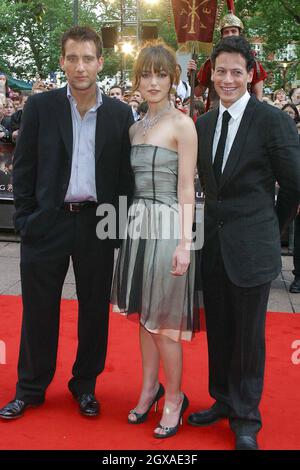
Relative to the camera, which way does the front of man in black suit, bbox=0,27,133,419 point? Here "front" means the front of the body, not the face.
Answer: toward the camera

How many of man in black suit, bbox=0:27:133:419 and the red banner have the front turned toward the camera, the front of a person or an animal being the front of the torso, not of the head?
2

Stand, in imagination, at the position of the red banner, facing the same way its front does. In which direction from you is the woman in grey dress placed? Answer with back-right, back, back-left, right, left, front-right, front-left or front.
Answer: front

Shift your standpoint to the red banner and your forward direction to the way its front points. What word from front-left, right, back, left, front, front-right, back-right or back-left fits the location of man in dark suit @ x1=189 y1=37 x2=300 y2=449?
front

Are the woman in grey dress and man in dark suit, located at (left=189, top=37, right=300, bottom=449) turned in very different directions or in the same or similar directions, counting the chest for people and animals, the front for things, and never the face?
same or similar directions

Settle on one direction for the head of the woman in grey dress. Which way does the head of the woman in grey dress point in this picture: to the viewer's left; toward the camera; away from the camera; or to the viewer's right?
toward the camera

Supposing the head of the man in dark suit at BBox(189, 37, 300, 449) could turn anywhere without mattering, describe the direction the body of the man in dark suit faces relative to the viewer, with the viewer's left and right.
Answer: facing the viewer and to the left of the viewer

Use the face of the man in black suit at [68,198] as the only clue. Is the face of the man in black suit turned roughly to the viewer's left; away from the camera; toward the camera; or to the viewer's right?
toward the camera

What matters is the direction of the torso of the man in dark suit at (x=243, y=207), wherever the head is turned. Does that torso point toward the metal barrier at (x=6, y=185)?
no

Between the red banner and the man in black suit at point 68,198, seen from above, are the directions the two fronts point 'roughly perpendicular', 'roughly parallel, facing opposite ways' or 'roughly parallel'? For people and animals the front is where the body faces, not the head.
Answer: roughly parallel

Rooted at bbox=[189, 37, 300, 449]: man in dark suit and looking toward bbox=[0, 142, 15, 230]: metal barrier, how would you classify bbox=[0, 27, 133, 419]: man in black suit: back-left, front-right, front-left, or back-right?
front-left

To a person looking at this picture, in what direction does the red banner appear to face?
facing the viewer

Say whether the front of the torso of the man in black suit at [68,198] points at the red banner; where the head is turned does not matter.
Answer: no
